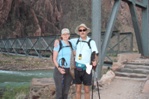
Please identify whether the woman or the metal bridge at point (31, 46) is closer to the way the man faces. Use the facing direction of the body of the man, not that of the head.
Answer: the woman

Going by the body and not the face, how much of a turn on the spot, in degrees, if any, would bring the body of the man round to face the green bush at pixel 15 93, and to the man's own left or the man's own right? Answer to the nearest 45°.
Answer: approximately 135° to the man's own right

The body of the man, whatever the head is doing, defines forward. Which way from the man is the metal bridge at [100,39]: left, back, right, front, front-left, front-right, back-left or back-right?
back

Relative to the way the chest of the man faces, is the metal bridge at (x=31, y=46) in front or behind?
behind

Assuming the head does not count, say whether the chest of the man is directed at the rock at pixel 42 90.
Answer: no

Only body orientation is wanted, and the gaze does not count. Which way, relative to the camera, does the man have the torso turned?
toward the camera

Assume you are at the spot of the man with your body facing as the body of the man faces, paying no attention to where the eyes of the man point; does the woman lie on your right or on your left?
on your right

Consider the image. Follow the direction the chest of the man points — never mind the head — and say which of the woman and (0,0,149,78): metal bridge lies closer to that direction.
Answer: the woman
